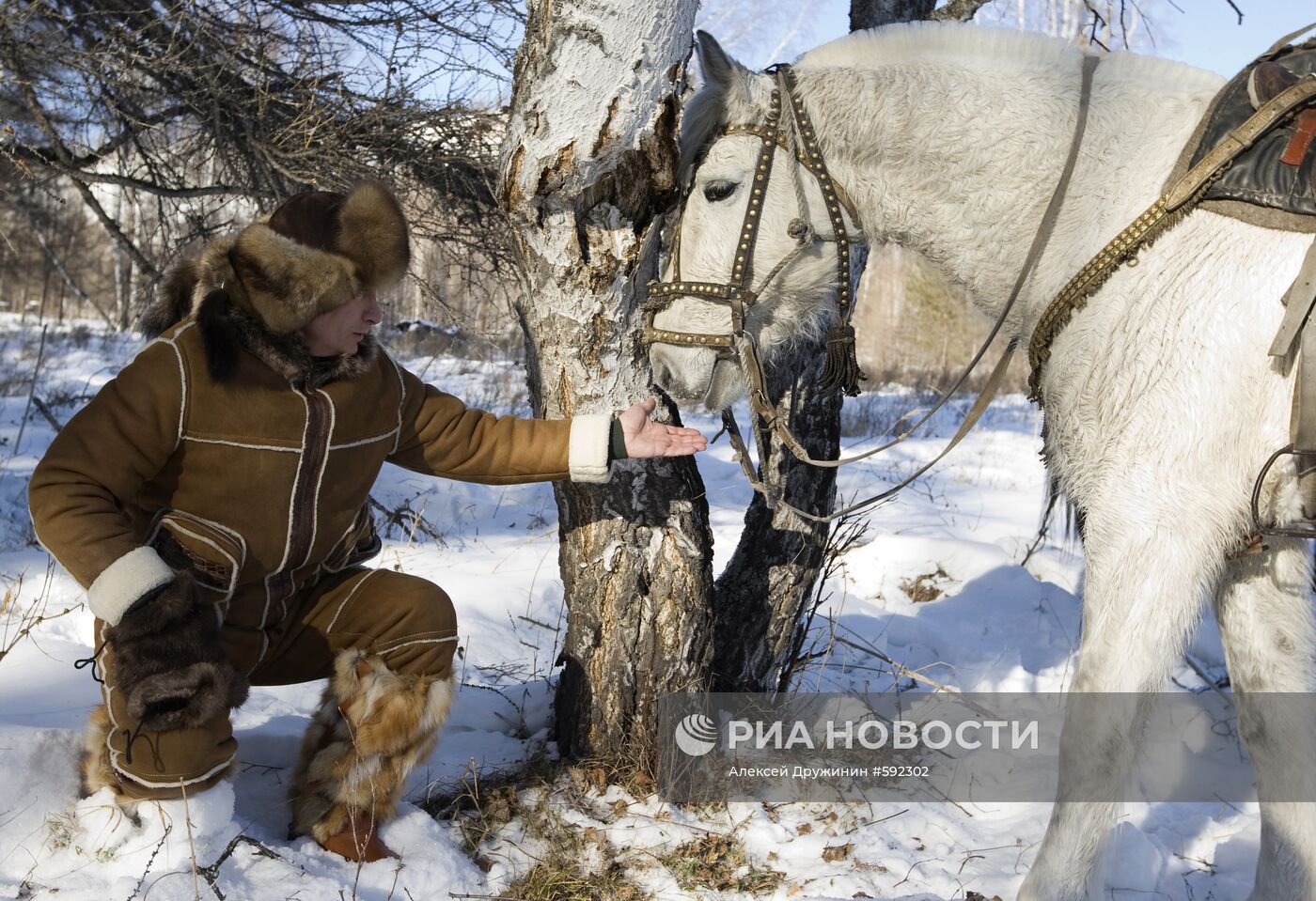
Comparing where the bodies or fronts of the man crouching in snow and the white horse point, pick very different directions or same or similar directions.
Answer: very different directions

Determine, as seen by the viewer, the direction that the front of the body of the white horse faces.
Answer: to the viewer's left

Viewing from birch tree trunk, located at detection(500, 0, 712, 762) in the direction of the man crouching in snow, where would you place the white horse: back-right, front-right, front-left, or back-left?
back-left

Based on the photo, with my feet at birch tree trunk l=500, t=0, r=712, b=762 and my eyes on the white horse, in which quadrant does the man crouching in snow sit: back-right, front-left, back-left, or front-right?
back-right

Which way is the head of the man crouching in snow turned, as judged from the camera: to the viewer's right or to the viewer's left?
to the viewer's right

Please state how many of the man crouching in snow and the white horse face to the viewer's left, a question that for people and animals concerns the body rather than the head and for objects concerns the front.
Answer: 1

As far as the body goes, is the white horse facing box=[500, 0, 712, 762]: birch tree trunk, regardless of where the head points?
yes
